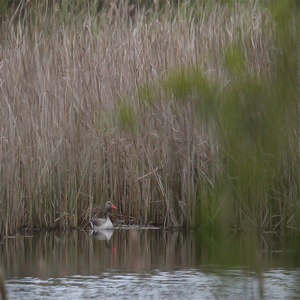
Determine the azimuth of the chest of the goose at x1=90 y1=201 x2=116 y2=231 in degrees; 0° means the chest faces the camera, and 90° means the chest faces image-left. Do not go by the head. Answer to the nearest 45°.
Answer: approximately 270°
